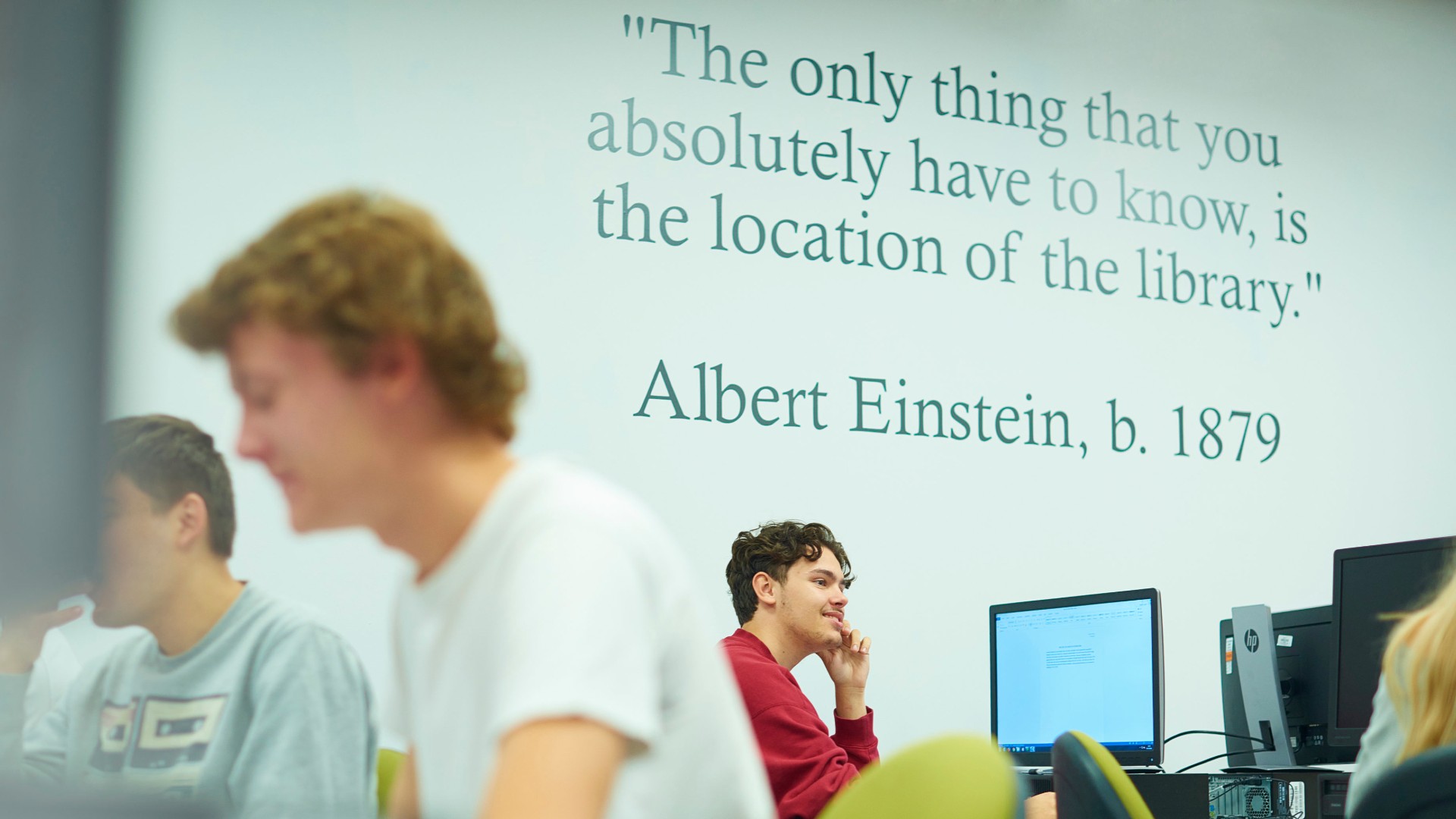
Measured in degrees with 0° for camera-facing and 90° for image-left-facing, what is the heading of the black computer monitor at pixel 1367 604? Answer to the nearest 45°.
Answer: approximately 45°

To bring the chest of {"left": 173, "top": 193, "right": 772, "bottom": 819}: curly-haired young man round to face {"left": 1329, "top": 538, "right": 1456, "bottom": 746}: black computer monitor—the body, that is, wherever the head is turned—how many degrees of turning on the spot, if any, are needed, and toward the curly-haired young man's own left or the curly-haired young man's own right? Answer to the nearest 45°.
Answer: approximately 135° to the curly-haired young man's own right

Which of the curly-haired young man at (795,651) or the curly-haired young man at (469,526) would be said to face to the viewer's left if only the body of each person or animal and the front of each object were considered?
the curly-haired young man at (469,526)

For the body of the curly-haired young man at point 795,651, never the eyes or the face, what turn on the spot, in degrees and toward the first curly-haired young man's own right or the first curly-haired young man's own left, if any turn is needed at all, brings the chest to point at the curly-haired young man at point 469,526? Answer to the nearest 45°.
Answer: approximately 90° to the first curly-haired young man's own right

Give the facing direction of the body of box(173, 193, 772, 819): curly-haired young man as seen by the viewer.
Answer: to the viewer's left

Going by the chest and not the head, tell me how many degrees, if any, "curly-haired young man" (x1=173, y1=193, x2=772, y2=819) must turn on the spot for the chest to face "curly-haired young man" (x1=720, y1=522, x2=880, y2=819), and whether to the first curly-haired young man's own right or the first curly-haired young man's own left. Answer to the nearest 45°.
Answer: approximately 90° to the first curly-haired young man's own right

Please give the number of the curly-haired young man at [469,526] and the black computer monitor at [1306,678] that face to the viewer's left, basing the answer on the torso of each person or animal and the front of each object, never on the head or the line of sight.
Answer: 1

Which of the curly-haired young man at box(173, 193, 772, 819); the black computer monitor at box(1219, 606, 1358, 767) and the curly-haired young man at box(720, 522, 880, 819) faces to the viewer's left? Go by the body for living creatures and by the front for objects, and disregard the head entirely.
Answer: the curly-haired young man at box(173, 193, 772, 819)

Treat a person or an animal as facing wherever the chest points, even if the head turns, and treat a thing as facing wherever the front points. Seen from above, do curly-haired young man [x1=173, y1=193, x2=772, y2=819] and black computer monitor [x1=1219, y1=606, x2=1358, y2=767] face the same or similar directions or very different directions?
very different directions
